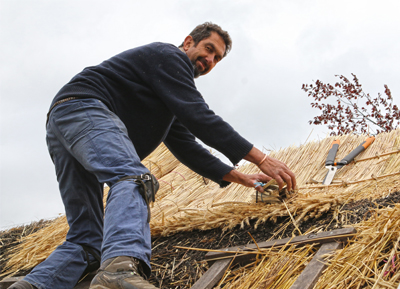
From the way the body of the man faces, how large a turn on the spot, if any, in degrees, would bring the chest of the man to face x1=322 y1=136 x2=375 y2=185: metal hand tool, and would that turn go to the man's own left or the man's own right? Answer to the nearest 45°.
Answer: approximately 45° to the man's own left

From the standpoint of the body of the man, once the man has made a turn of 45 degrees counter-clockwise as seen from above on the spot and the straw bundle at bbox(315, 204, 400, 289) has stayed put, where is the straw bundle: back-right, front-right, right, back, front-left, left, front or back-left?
right

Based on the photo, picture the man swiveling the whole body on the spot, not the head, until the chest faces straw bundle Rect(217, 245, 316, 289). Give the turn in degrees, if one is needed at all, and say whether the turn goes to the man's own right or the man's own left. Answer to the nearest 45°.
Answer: approximately 45° to the man's own right

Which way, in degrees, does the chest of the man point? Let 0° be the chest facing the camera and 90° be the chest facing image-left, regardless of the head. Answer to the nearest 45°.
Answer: approximately 270°
